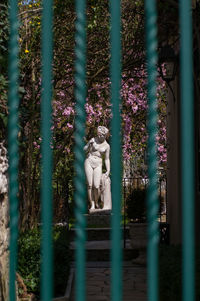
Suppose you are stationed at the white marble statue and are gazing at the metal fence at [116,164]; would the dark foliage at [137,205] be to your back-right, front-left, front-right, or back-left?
front-left

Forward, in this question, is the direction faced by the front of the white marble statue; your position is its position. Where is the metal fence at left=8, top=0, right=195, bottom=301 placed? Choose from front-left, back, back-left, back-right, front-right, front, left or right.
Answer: front

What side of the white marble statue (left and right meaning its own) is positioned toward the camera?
front

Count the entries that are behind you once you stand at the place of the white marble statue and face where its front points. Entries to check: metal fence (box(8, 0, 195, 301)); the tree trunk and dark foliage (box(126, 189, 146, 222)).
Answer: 0
